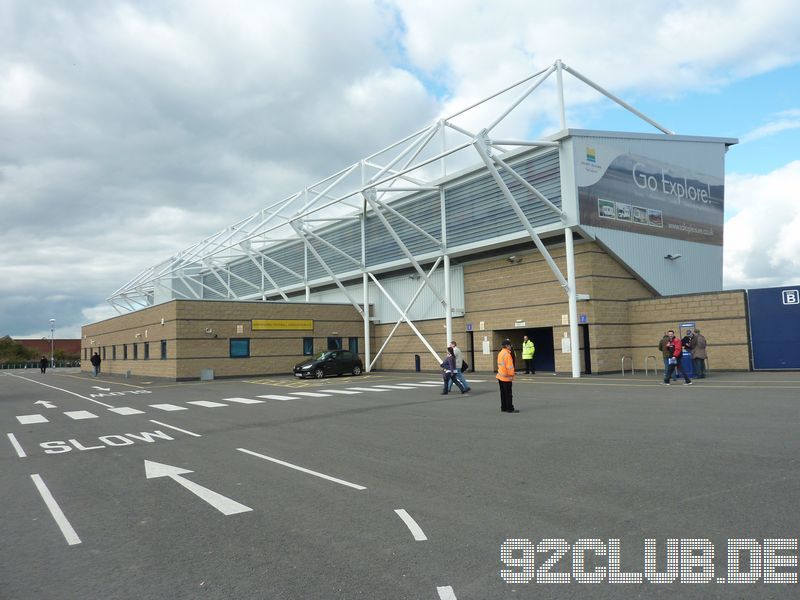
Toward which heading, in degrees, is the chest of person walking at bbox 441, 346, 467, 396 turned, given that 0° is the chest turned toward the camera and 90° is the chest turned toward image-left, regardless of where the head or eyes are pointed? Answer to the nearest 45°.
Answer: approximately 90°

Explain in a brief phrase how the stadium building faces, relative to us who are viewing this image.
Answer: facing the viewer and to the left of the viewer

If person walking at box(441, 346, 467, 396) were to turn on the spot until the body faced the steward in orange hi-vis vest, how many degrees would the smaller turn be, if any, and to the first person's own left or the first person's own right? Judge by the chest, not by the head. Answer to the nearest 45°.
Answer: approximately 90° to the first person's own left

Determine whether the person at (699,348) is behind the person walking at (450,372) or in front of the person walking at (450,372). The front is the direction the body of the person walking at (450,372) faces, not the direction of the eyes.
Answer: behind

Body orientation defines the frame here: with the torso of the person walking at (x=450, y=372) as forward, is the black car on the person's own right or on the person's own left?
on the person's own right

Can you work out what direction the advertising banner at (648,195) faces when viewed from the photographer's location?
facing the viewer and to the right of the viewer
